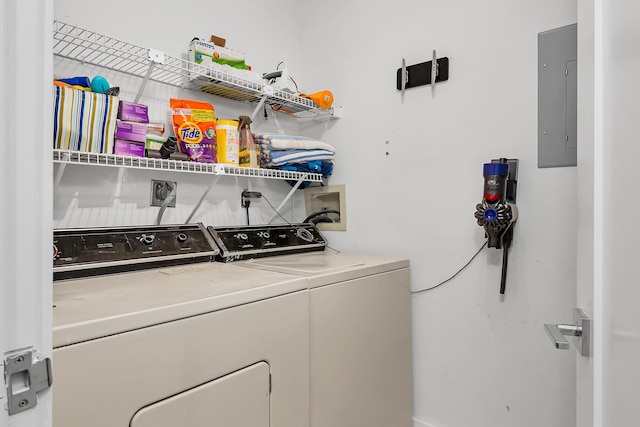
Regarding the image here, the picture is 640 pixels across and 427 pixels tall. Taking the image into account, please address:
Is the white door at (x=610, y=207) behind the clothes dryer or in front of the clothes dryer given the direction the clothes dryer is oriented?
in front

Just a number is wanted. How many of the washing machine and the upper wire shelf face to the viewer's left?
0

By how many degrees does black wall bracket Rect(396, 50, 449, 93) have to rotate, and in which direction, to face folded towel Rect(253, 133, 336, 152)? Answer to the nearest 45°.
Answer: approximately 45° to its right

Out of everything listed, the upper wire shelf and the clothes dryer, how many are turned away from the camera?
0

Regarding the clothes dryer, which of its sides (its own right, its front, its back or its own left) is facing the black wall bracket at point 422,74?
left

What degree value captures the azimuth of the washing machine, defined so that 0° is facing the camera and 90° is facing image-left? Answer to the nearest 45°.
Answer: approximately 315°

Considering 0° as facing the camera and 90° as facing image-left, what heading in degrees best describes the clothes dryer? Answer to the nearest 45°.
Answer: approximately 315°

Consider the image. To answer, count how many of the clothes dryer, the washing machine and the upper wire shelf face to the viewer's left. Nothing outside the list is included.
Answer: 0

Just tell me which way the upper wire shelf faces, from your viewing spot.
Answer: facing the viewer and to the right of the viewer
